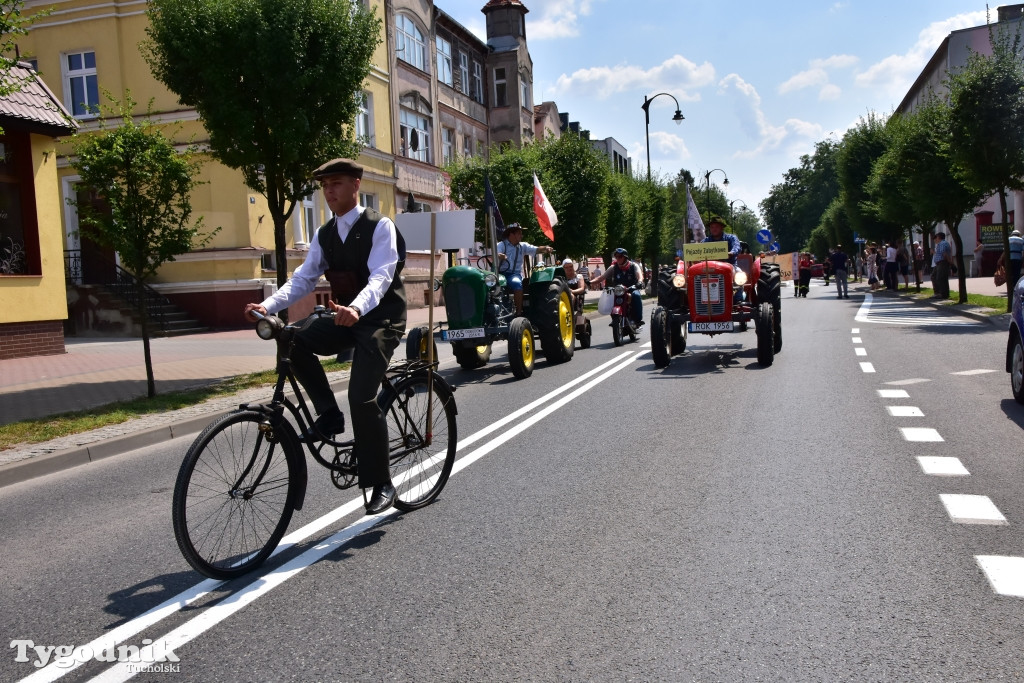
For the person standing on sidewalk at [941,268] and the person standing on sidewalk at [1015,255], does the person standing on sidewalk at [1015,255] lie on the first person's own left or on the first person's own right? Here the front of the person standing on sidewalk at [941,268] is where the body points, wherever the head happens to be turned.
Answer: on the first person's own left

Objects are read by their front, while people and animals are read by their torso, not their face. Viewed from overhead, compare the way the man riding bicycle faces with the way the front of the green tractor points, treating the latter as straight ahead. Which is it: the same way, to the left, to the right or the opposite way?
the same way

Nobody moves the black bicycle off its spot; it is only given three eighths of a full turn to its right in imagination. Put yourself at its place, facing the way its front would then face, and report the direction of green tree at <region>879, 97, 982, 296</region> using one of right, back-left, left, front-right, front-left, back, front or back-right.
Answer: front-right

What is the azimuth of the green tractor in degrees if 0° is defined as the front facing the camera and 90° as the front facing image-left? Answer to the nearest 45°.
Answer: approximately 45°

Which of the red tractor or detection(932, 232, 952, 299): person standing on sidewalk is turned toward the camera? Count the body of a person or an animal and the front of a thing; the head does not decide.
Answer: the red tractor

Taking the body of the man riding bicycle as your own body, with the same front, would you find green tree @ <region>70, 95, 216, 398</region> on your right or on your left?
on your right

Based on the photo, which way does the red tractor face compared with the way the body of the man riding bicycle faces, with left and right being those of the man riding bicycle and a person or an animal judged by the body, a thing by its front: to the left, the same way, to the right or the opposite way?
the same way

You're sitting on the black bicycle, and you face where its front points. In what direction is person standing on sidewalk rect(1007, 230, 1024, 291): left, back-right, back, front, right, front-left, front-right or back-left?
back

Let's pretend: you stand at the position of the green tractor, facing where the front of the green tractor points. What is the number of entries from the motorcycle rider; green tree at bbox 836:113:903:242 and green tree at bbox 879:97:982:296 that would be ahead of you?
0

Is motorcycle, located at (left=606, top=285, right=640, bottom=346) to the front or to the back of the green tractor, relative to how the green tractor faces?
to the back

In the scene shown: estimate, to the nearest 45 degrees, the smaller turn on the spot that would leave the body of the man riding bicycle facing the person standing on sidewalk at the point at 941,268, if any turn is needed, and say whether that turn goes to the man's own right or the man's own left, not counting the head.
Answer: approximately 180°

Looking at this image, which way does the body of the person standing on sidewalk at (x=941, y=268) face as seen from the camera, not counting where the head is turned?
to the viewer's left

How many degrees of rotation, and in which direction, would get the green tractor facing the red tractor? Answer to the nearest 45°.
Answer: approximately 135° to its left

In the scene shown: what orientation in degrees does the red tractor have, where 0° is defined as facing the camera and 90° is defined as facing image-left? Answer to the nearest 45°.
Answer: approximately 0°

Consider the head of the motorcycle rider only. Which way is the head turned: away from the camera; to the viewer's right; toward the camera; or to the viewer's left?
toward the camera

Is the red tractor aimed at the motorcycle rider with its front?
no

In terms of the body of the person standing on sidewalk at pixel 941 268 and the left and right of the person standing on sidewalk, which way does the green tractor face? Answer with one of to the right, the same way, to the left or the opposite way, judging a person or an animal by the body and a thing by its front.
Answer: to the left

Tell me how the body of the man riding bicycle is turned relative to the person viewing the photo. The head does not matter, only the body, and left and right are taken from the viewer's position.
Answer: facing the viewer and to the left of the viewer
